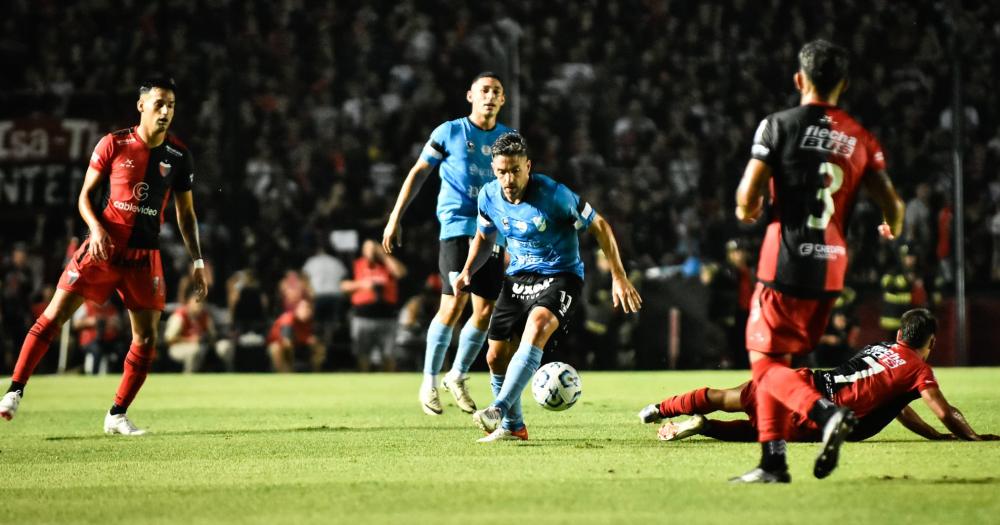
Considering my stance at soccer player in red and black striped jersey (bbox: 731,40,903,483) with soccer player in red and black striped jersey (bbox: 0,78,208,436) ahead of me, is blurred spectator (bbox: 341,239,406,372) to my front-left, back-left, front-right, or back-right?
front-right

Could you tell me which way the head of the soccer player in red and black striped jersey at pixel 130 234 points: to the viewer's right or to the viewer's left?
to the viewer's right

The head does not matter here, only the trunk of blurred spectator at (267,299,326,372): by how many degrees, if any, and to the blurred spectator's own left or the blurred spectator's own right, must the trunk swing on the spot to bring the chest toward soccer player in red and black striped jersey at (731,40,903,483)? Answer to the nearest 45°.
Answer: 0° — they already face them

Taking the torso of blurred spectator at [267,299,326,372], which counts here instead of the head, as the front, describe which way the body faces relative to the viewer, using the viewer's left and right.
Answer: facing the viewer

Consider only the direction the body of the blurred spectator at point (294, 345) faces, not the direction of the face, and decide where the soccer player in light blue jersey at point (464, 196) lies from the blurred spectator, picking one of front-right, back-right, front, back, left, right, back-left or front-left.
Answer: front

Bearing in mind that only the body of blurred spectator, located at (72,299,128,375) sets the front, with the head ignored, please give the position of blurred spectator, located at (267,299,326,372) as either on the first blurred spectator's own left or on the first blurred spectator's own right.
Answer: on the first blurred spectator's own left

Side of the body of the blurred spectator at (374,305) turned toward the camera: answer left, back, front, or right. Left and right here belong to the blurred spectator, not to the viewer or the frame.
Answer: front

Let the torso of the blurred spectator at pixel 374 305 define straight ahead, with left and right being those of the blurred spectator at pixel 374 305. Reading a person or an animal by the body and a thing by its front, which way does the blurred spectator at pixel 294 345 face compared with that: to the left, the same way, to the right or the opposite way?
the same way

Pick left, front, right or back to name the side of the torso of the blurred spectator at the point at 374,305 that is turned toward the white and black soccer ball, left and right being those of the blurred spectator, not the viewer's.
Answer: front

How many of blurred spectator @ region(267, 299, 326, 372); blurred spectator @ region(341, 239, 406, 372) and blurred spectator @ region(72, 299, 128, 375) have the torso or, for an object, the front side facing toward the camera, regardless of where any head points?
3

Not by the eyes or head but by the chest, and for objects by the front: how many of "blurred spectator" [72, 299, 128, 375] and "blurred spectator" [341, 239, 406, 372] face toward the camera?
2

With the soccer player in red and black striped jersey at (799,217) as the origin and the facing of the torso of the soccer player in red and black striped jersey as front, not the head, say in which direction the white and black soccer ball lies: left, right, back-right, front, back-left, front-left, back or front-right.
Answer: front

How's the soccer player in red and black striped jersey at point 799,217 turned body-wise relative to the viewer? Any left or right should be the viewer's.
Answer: facing away from the viewer and to the left of the viewer

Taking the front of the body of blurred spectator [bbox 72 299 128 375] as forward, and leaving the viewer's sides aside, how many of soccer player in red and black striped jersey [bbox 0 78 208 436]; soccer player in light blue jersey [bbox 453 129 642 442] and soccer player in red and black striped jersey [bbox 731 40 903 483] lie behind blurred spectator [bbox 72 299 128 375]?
0

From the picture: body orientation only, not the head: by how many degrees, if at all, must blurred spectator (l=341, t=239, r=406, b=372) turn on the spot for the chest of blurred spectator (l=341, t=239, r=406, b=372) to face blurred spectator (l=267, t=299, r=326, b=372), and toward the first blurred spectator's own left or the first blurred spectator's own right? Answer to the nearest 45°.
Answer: approximately 90° to the first blurred spectator's own right

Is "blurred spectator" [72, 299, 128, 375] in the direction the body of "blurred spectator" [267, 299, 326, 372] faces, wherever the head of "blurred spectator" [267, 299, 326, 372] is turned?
no
